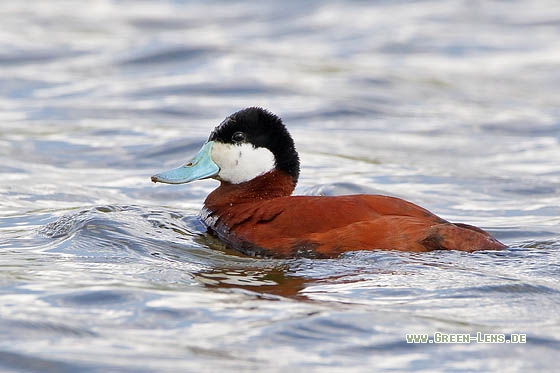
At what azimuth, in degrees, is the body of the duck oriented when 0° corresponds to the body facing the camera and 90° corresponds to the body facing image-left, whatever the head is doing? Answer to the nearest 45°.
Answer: approximately 90°
